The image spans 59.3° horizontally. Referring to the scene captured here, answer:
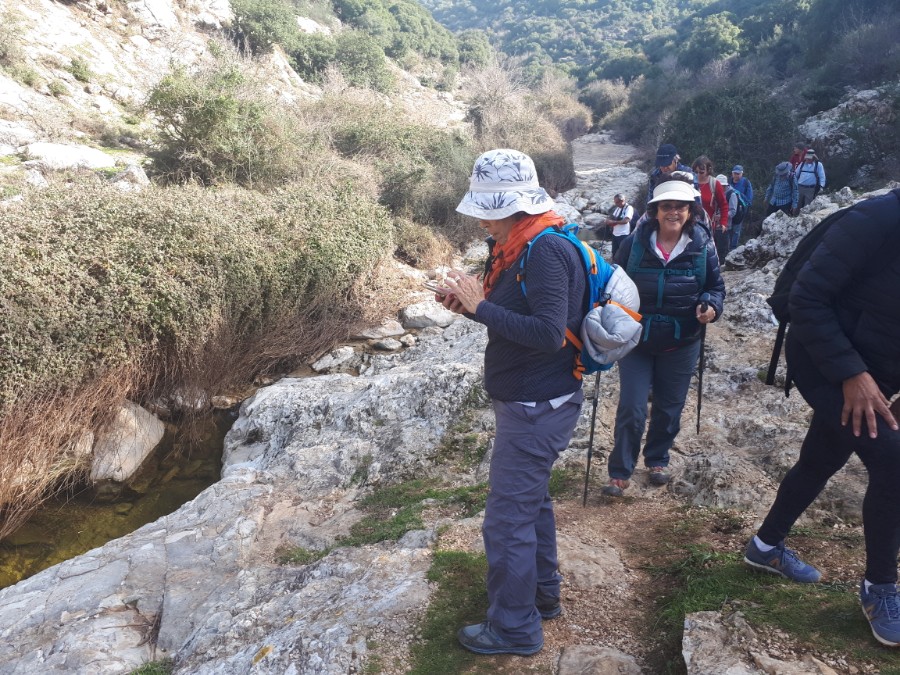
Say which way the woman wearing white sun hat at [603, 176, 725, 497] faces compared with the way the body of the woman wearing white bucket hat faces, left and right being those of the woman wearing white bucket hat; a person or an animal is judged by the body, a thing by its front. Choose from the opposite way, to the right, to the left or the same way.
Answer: to the left

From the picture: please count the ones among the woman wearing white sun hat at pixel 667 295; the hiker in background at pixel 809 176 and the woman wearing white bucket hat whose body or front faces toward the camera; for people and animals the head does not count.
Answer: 2

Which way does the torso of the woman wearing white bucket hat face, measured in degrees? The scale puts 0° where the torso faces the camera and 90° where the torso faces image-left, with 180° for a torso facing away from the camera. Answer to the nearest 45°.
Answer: approximately 90°

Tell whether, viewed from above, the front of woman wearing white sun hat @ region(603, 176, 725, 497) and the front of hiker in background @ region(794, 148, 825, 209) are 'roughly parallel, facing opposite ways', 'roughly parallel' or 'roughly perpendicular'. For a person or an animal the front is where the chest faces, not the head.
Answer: roughly parallel

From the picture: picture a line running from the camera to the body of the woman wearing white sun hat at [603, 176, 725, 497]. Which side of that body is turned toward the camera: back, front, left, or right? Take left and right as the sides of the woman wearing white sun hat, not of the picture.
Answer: front

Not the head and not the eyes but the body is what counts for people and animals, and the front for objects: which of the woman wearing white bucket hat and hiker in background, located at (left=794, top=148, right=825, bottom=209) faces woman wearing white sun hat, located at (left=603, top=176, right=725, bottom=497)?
the hiker in background

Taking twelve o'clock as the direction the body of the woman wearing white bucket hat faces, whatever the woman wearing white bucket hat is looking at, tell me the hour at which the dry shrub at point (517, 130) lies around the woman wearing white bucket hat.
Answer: The dry shrub is roughly at 3 o'clock from the woman wearing white bucket hat.

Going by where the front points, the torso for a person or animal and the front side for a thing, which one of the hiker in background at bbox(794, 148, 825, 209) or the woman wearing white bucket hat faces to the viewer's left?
the woman wearing white bucket hat

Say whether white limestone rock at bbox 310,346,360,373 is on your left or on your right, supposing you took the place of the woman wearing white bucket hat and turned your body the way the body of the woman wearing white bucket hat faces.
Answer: on your right

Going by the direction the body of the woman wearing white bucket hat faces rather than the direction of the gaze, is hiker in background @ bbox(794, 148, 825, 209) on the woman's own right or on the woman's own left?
on the woman's own right

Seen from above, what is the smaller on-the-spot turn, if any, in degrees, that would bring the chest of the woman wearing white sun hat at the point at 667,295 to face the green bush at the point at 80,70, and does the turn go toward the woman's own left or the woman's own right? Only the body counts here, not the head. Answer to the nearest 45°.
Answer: approximately 135° to the woman's own right

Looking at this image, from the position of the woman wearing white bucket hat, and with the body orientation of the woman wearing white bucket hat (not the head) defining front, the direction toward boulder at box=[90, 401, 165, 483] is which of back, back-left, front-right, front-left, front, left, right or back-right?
front-right

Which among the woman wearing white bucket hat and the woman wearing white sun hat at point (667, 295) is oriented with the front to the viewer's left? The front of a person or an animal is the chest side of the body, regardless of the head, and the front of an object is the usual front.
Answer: the woman wearing white bucket hat
